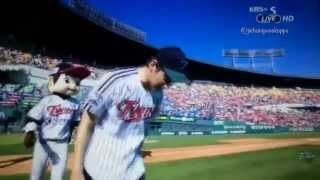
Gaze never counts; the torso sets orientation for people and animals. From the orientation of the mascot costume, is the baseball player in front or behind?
in front

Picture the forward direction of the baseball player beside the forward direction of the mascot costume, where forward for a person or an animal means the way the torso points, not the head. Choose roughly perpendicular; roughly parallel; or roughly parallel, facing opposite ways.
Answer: roughly parallel

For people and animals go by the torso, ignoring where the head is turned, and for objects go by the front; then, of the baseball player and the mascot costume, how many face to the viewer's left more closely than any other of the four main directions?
0

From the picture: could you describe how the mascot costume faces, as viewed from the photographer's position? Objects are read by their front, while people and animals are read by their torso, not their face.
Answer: facing the viewer and to the right of the viewer

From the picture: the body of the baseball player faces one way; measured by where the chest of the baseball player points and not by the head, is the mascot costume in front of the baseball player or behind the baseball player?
behind

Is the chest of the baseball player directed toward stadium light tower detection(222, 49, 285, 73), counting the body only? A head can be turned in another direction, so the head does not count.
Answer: no
